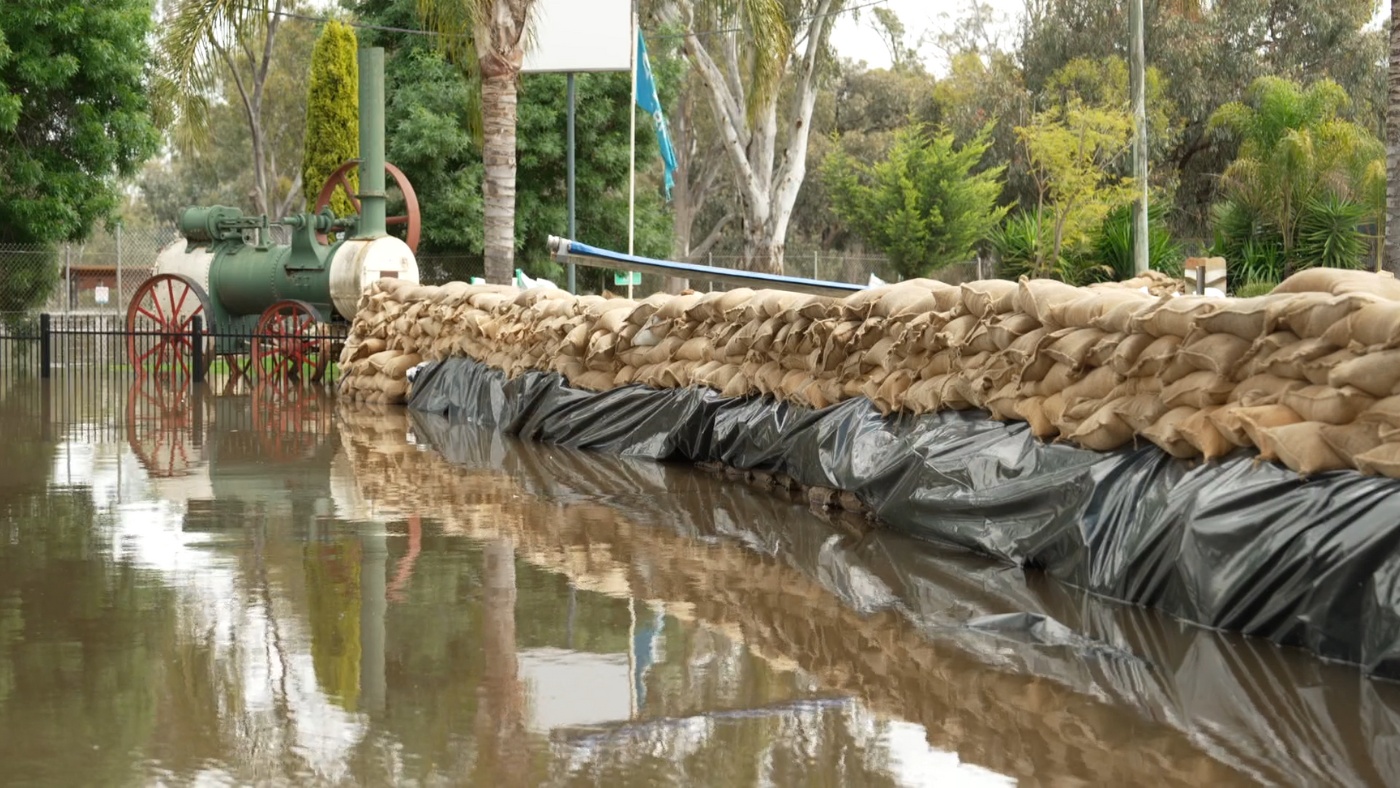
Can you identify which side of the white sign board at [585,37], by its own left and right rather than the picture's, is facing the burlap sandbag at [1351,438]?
front

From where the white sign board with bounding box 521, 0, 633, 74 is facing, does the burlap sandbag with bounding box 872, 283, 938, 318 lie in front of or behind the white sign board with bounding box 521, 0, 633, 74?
in front

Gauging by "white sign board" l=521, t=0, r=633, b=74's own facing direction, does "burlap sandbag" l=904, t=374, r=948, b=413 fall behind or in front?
in front

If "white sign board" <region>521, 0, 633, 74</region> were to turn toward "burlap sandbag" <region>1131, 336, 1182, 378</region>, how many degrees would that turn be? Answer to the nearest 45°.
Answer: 0° — it already faces it

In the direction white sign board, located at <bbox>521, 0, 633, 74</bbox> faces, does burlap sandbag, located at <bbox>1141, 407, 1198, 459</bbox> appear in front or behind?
in front

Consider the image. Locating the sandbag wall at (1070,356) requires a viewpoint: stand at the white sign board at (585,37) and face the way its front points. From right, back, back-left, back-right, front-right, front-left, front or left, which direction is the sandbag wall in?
front

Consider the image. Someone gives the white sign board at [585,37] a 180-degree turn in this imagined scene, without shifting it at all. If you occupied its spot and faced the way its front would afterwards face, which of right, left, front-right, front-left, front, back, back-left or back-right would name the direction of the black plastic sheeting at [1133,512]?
back

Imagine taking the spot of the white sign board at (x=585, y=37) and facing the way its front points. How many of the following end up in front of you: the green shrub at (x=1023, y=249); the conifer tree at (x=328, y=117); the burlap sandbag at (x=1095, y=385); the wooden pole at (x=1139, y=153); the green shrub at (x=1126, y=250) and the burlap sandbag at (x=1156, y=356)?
2

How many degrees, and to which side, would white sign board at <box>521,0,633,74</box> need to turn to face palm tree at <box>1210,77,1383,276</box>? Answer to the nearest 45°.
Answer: approximately 135° to its left

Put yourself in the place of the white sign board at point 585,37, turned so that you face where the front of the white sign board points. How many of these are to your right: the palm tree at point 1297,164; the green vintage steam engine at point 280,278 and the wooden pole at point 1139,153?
1

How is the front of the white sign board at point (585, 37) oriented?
toward the camera

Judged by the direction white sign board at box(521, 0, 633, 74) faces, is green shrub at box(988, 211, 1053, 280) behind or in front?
behind

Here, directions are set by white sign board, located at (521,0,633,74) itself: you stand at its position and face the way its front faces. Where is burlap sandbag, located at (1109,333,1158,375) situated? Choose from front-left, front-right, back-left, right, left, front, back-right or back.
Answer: front
